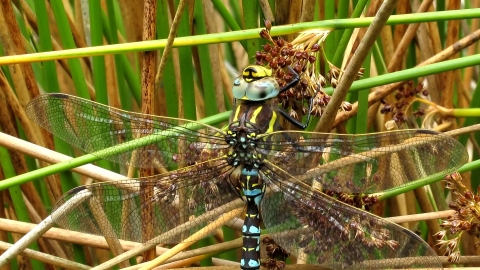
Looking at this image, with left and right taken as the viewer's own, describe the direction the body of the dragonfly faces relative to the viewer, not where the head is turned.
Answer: facing away from the viewer
